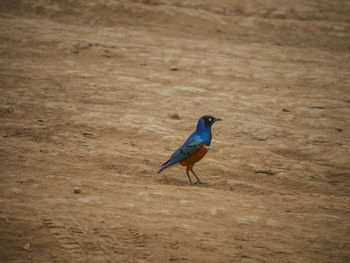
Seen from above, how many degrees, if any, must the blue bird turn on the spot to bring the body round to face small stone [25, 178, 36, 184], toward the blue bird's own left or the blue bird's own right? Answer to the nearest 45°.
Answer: approximately 180°

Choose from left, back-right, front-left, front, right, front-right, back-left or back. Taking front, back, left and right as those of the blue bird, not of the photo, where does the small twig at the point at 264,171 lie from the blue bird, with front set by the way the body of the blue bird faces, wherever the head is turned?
front-left

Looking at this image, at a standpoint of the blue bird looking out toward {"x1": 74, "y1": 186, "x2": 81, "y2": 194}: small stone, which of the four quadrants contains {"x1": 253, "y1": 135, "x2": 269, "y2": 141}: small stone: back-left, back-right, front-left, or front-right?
back-right

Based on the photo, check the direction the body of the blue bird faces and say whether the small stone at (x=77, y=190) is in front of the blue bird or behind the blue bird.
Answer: behind

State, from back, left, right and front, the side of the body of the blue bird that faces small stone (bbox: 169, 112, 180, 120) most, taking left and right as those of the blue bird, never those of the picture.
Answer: left

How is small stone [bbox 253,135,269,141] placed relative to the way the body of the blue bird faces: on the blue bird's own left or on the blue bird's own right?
on the blue bird's own left

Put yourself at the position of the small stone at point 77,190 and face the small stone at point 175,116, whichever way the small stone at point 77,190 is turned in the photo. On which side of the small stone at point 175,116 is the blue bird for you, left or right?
right

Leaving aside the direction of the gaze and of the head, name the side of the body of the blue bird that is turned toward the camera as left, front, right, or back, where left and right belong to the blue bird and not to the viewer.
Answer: right

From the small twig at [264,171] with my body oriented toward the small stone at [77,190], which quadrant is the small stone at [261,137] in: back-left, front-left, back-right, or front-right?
back-right
